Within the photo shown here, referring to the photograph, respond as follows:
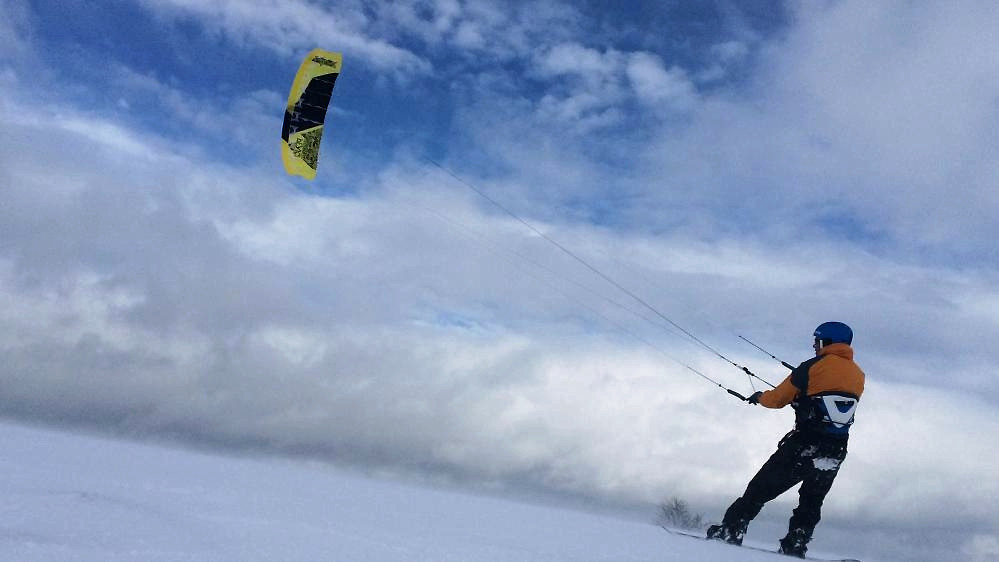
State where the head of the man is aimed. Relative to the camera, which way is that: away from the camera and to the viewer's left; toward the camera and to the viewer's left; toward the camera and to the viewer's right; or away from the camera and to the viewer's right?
away from the camera and to the viewer's left

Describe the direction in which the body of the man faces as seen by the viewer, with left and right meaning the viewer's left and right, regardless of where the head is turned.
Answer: facing away from the viewer and to the left of the viewer

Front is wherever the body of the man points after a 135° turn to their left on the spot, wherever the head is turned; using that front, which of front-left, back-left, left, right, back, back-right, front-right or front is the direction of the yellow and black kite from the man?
right
